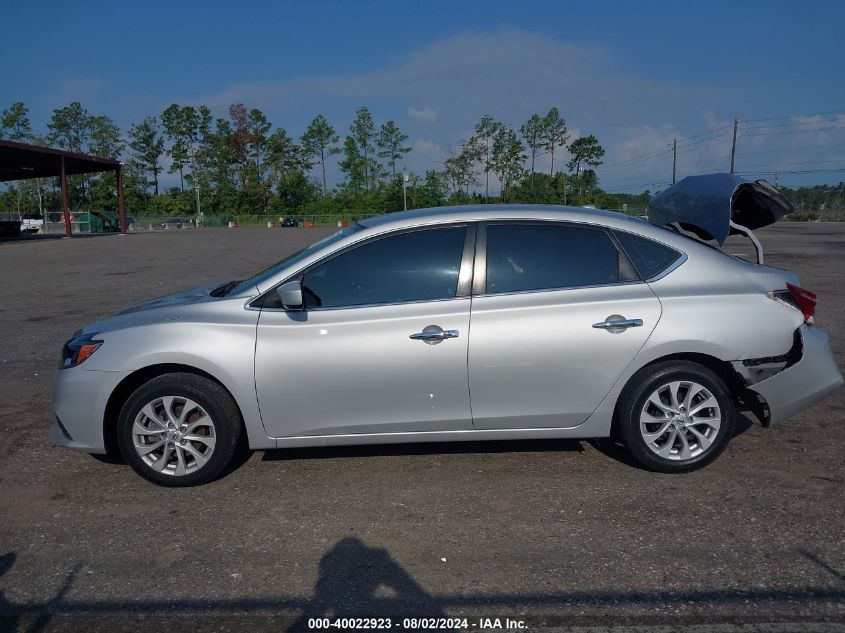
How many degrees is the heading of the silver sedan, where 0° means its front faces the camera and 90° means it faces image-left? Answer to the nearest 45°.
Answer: approximately 90°
